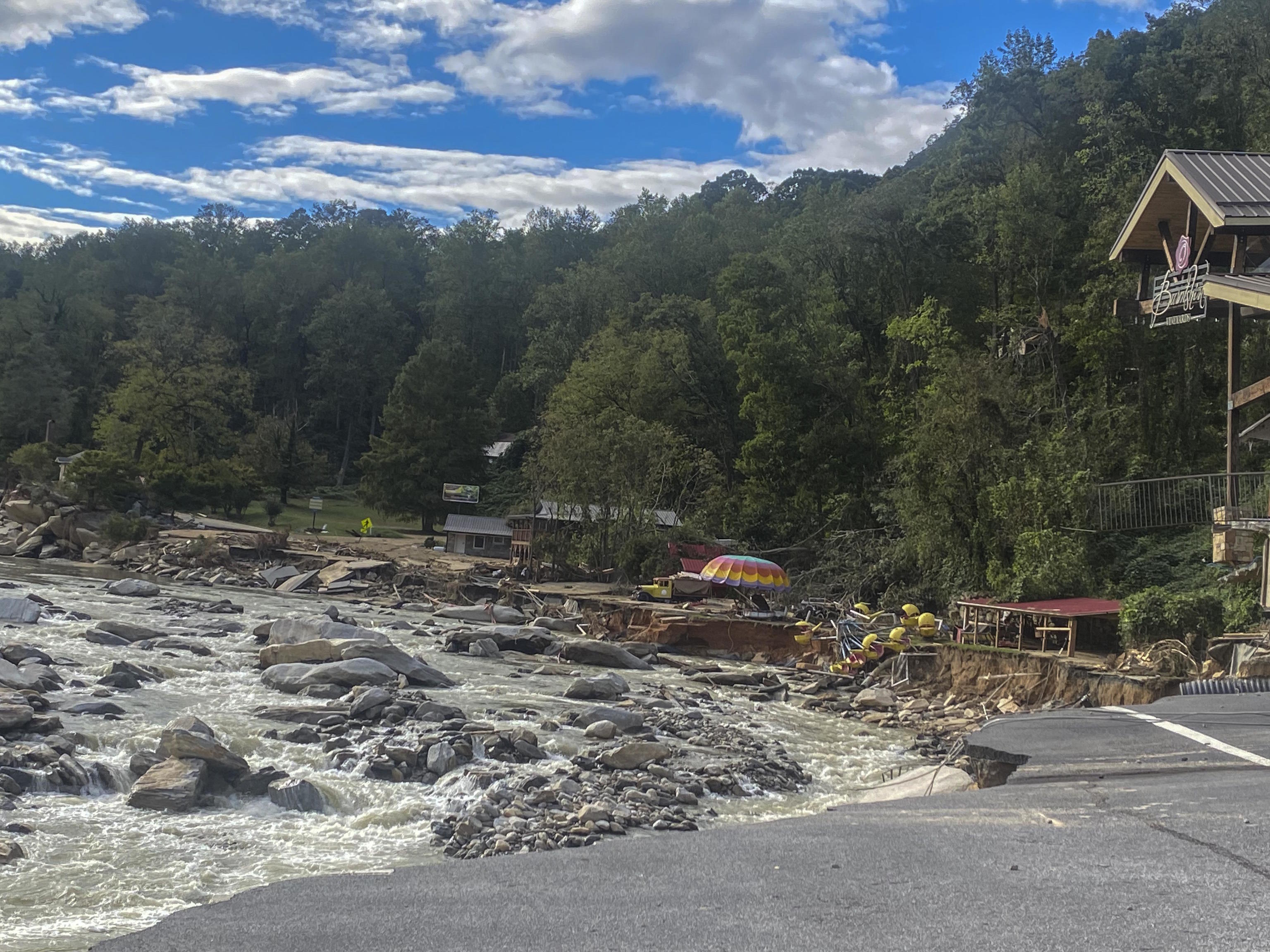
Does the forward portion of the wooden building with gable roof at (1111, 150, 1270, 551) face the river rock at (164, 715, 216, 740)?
yes

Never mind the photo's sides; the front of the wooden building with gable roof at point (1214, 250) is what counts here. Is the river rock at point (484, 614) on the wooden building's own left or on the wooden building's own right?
on the wooden building's own right

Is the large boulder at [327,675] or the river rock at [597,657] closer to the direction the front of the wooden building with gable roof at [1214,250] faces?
the large boulder

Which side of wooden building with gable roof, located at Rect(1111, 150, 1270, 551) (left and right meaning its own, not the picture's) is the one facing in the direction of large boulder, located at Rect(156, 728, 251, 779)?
front

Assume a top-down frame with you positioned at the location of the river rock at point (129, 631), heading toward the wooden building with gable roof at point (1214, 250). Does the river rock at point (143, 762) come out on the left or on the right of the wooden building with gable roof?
right

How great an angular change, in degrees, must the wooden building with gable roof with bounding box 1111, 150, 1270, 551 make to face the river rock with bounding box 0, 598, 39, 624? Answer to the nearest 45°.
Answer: approximately 45° to its right

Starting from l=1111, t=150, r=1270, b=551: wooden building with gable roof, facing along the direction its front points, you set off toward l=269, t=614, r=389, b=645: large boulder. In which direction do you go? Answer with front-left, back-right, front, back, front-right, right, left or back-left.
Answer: front-right

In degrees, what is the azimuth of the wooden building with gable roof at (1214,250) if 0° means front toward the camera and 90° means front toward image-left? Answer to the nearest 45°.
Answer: approximately 45°

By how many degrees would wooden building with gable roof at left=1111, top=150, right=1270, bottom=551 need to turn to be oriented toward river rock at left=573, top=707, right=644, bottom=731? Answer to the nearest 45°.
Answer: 0° — it already faces it

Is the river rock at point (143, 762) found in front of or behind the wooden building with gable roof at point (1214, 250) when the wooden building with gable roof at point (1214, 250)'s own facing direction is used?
in front

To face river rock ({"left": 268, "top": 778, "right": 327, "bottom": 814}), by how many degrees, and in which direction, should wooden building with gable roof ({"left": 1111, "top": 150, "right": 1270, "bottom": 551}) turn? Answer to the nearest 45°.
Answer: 0° — it already faces it

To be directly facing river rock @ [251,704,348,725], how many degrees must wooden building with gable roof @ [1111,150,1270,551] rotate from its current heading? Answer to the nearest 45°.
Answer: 0° — it already faces it

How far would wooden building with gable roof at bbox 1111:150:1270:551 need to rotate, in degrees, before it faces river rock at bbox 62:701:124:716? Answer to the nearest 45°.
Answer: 0° — it already faces it

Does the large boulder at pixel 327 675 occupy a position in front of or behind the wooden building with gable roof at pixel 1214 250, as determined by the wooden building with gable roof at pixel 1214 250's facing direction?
in front
